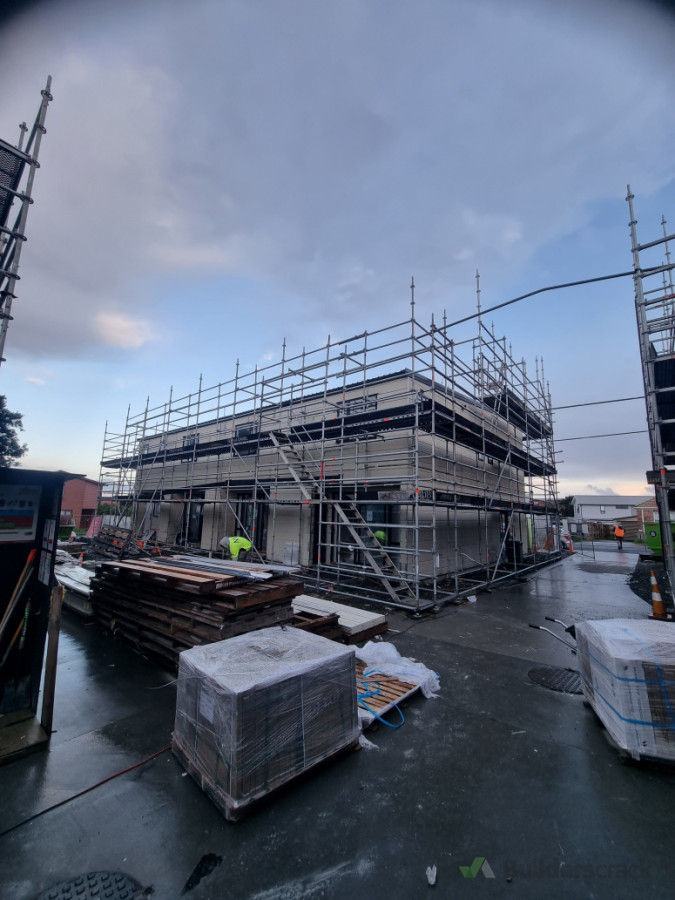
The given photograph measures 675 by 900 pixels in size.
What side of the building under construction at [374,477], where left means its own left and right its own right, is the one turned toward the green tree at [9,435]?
right

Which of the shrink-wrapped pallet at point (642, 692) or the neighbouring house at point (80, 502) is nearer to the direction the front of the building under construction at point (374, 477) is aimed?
the shrink-wrapped pallet

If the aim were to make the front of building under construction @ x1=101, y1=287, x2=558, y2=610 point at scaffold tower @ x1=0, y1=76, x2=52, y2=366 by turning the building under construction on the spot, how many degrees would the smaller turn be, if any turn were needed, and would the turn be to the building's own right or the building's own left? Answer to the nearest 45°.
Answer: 0° — it already faces it

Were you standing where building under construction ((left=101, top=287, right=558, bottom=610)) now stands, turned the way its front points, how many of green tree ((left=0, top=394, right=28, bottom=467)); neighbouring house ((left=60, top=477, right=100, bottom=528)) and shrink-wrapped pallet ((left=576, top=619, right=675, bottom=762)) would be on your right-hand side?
2

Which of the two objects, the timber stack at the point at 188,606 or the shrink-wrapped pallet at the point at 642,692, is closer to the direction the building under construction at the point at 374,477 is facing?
the timber stack

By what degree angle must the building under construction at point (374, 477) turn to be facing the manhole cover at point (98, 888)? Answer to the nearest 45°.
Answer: approximately 45° to its left

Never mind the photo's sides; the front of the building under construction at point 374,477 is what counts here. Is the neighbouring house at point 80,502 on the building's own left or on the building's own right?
on the building's own right

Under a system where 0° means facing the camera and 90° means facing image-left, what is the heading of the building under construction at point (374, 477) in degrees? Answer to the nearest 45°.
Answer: approximately 45°

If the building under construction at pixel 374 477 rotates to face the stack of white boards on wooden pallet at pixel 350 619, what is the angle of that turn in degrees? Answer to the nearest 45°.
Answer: approximately 45° to its left
